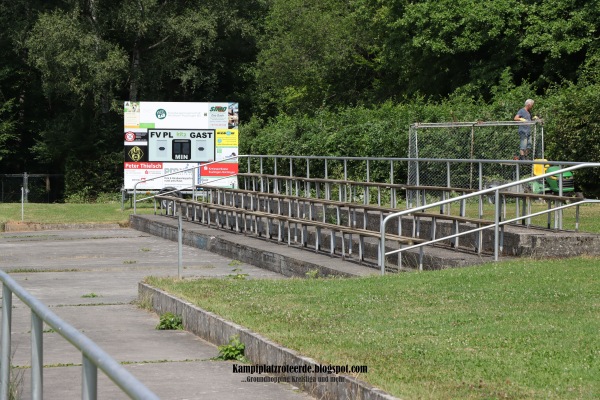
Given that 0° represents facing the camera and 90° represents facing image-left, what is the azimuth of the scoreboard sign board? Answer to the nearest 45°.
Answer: approximately 0°

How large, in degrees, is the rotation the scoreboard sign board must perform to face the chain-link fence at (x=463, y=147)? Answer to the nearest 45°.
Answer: approximately 45° to its left

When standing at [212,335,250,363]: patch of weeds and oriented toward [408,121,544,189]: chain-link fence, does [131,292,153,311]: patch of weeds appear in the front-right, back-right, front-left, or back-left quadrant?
front-left

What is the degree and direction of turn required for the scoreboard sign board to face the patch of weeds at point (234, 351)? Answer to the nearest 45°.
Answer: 0° — it already faces it

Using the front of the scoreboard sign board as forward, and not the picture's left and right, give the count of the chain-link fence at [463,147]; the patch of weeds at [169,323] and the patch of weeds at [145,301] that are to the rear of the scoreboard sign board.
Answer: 0

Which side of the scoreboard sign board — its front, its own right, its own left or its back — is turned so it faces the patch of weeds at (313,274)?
front

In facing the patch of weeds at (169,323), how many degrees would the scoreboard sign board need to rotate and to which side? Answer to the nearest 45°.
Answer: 0° — it already faces it

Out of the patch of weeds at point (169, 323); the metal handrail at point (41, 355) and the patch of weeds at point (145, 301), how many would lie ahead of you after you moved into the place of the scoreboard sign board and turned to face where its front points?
3
